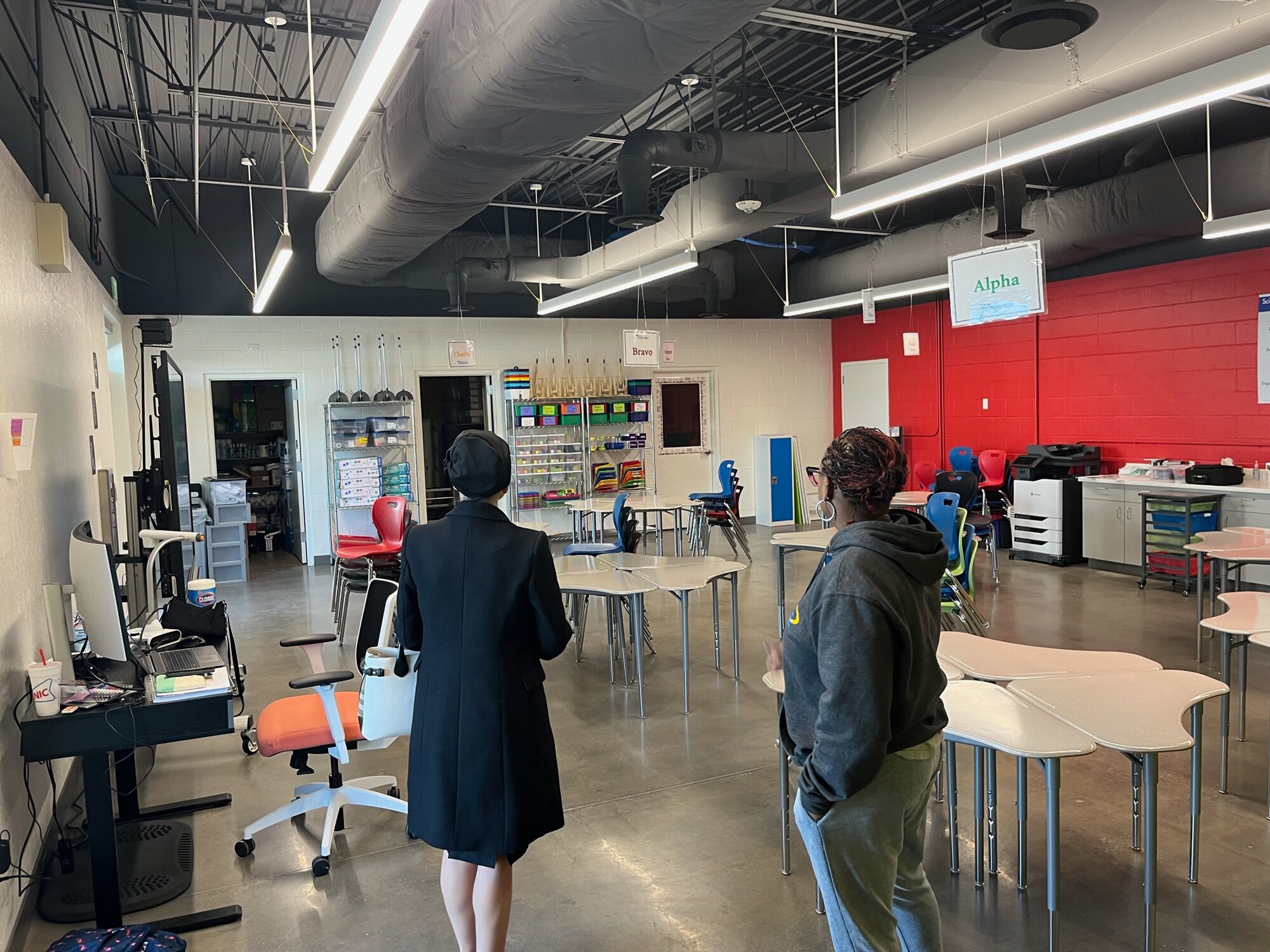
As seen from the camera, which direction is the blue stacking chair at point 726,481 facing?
to the viewer's left

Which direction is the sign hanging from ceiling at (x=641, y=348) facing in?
toward the camera

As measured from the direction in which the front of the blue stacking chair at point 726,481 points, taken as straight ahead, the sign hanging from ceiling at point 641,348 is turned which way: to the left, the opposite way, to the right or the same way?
to the left

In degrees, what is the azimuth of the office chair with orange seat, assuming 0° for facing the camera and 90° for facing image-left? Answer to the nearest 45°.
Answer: approximately 90°

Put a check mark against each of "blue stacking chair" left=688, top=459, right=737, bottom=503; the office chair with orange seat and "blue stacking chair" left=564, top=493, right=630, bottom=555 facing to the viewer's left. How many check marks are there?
3

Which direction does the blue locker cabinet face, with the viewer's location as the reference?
facing the viewer and to the right of the viewer

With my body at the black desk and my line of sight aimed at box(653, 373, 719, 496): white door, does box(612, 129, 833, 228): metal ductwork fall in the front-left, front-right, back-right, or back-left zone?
front-right

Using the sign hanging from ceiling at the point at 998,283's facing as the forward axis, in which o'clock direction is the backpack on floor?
The backpack on floor is roughly at 1 o'clock from the sign hanging from ceiling.

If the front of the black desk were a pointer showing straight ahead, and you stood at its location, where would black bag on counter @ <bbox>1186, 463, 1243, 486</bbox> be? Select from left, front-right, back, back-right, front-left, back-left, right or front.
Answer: front

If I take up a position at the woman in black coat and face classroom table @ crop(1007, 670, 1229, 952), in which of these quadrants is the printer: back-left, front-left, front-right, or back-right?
front-left

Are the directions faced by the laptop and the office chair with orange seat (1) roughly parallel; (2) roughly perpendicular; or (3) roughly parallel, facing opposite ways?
roughly parallel, facing opposite ways

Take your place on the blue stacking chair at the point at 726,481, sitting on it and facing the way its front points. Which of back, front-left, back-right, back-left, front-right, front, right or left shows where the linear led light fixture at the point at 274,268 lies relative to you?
front-left

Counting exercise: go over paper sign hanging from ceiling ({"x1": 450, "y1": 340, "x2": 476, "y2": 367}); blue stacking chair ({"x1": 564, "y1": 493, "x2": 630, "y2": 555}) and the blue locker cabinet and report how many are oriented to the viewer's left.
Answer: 1

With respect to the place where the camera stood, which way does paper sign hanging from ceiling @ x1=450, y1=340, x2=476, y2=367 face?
facing the viewer

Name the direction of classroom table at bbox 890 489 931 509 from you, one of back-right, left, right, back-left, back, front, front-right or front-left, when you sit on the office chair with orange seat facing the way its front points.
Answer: back-right

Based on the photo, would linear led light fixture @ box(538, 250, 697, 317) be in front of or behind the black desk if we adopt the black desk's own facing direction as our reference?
in front

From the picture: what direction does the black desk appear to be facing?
to the viewer's right

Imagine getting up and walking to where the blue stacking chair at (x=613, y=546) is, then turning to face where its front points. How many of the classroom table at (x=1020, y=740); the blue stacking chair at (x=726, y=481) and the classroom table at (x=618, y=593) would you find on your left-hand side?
2

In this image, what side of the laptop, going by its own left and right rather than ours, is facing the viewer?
right

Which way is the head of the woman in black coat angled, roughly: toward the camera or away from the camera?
away from the camera

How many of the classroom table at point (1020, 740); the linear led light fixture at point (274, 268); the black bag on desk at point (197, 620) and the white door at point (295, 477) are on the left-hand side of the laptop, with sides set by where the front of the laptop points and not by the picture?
3
